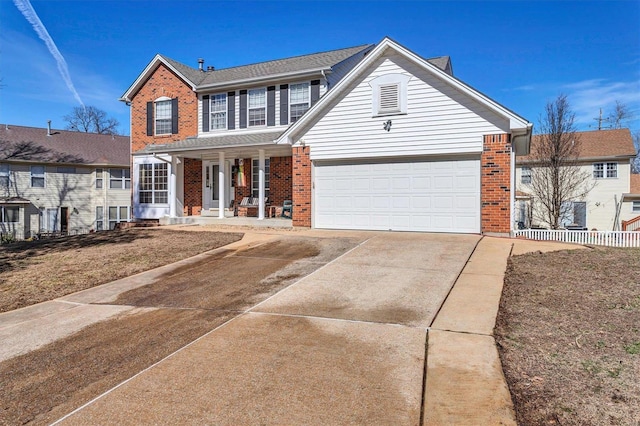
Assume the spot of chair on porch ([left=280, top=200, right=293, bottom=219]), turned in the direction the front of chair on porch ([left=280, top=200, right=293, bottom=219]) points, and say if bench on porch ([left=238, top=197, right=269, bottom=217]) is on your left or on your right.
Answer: on your right

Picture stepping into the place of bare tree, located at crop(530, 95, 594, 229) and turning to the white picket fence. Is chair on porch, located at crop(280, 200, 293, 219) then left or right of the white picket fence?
right

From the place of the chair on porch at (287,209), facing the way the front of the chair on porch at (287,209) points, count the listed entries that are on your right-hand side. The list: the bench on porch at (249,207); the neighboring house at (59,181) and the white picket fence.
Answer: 2

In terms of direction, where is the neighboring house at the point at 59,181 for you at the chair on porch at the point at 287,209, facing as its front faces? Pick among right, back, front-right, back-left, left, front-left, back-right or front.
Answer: right
